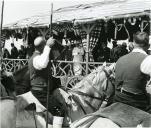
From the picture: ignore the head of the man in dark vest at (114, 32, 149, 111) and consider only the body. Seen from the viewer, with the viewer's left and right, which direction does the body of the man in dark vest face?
facing away from the viewer and to the right of the viewer

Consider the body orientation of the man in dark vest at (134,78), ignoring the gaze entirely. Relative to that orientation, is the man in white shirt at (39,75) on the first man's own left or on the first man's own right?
on the first man's own left
